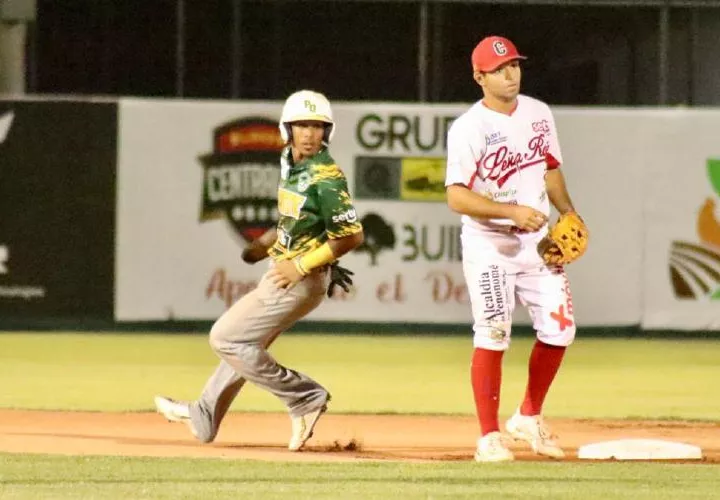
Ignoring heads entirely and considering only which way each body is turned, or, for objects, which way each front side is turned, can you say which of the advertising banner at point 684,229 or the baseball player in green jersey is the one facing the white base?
the advertising banner

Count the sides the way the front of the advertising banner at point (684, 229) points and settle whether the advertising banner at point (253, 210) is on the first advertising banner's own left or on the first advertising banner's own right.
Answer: on the first advertising banner's own right

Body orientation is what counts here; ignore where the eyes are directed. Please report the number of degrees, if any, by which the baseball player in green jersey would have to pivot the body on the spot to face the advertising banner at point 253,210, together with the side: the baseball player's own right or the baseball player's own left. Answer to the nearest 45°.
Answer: approximately 135° to the baseball player's own right

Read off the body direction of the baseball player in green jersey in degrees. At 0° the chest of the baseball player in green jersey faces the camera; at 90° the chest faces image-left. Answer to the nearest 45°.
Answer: approximately 45°

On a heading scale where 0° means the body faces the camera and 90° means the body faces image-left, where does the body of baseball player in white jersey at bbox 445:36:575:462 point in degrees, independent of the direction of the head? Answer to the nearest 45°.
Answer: approximately 315°

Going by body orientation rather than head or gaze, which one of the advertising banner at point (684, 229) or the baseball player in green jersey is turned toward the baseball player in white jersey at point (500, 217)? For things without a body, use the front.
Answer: the advertising banner

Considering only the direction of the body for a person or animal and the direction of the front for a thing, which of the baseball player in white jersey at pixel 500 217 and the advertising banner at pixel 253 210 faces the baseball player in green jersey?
the advertising banner

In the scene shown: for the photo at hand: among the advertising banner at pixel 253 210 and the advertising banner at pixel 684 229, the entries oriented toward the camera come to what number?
2

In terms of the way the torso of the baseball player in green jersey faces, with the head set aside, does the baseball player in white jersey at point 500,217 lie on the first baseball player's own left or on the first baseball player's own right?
on the first baseball player's own left

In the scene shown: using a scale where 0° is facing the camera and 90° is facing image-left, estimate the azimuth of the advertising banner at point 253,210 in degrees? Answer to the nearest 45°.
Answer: approximately 0°
